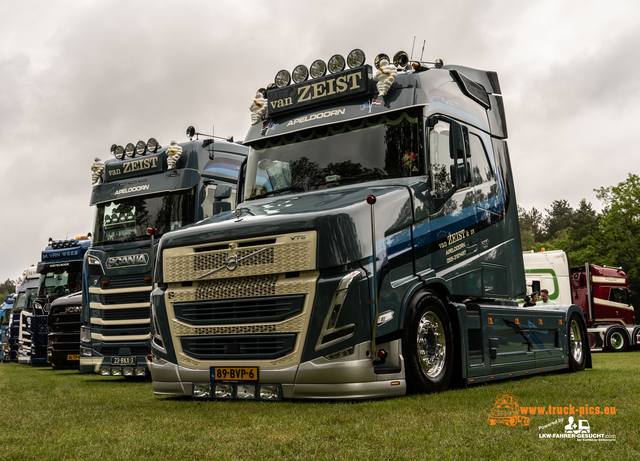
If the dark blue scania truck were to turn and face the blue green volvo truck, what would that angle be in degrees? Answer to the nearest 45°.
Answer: approximately 90° to its left

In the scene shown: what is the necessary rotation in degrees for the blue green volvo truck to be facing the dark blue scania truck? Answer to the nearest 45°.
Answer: approximately 90° to its right

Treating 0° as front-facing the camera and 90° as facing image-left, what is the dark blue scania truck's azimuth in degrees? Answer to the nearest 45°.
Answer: approximately 45°

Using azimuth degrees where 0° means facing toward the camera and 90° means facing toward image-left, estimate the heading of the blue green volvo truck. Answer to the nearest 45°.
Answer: approximately 45°
